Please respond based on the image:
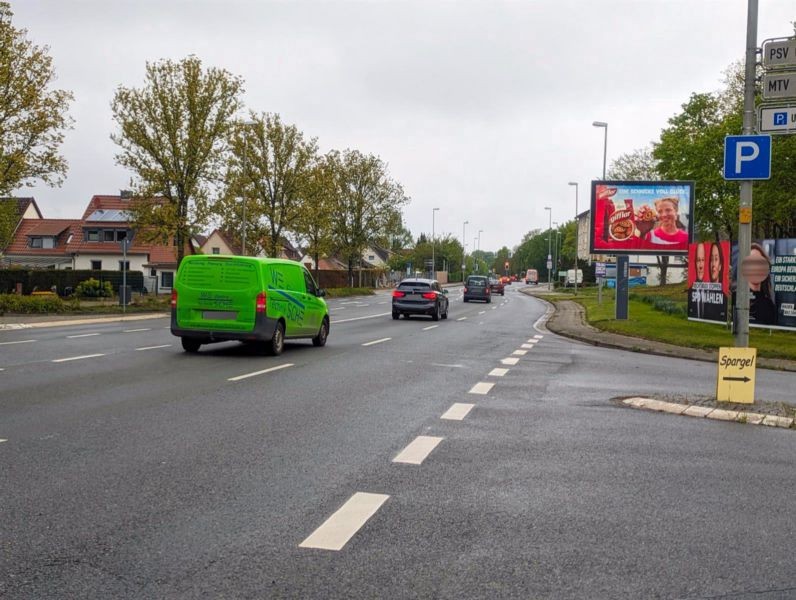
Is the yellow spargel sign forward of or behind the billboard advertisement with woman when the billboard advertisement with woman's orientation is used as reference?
forward

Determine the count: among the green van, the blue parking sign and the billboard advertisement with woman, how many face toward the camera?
2

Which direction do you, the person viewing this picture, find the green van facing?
facing away from the viewer and to the right of the viewer

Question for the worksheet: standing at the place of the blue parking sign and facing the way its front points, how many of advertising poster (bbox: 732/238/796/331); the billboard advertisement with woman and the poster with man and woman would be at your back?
3

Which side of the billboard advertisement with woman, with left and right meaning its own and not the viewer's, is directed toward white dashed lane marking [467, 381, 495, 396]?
front

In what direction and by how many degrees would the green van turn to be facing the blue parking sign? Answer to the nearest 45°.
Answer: approximately 90° to its right

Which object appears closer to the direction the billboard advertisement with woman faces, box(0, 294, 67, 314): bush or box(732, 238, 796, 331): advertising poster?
the advertising poster

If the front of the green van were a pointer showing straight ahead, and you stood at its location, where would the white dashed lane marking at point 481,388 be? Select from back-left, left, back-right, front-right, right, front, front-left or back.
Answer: right

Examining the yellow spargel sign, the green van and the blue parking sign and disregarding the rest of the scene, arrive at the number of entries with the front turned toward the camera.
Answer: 2

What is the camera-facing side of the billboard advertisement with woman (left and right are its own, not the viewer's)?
front

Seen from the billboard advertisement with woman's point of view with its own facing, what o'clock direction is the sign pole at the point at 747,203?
The sign pole is roughly at 12 o'clock from the billboard advertisement with woman.

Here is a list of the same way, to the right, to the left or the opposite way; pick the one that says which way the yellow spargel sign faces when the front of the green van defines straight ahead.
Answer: the opposite way

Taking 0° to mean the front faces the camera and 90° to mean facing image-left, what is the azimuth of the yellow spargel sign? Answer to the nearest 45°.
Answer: approximately 0°

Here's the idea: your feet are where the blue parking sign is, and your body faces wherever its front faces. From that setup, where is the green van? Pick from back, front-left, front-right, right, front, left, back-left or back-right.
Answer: right
